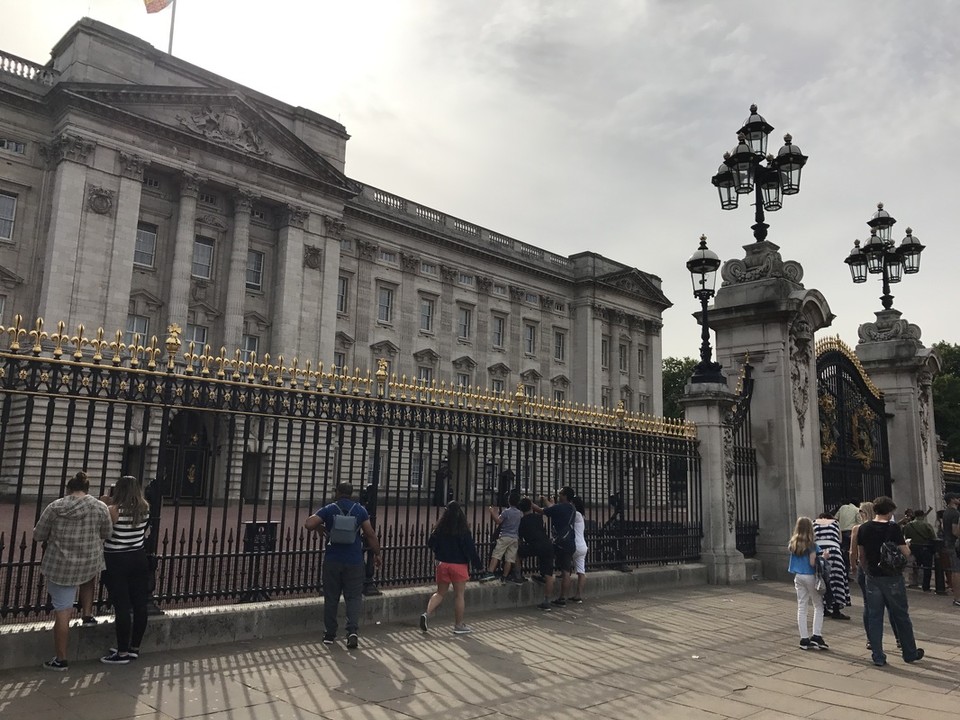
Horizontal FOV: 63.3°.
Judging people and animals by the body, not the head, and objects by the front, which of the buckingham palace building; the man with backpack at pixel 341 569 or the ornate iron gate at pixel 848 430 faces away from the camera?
the man with backpack

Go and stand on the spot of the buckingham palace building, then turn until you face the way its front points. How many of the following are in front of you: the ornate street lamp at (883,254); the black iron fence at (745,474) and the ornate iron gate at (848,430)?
3

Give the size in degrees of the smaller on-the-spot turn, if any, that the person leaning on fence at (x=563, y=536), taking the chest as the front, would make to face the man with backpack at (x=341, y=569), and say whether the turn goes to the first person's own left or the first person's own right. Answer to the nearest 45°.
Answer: approximately 90° to the first person's own left

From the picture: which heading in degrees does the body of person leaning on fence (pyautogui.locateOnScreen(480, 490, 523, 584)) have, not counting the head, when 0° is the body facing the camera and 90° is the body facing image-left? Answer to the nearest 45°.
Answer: approximately 135°

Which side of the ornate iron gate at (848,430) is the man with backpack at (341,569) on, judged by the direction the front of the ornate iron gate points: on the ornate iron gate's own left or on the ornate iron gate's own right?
on the ornate iron gate's own right

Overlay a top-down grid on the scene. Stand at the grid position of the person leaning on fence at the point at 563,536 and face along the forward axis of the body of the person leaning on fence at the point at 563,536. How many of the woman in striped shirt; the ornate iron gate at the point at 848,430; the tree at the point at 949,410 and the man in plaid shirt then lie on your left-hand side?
2

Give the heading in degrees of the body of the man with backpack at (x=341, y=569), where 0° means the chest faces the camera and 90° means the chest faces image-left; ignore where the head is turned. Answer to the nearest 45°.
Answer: approximately 180°

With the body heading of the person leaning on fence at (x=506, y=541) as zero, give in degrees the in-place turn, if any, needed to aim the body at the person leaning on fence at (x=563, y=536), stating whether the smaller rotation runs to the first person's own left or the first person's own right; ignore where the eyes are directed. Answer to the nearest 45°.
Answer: approximately 90° to the first person's own right

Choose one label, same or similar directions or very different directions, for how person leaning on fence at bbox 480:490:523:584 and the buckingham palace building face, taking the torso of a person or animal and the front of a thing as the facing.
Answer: very different directions

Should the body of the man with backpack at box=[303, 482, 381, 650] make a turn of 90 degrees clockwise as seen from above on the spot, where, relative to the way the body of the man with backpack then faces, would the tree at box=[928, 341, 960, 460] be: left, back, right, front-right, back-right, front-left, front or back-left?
front-left

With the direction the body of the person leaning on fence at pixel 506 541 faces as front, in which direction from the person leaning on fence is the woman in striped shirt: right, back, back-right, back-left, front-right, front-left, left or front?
left

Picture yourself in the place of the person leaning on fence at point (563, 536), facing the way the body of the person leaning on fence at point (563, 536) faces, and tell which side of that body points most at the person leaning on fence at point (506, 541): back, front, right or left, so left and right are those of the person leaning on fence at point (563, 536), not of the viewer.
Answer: left

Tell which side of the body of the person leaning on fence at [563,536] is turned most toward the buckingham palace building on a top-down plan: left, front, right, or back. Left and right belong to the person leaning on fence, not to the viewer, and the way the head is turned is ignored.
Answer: front
